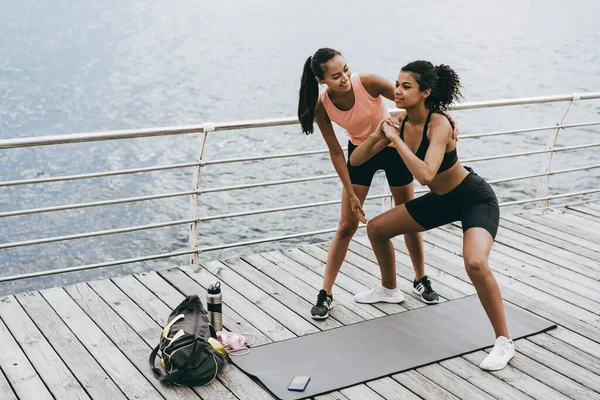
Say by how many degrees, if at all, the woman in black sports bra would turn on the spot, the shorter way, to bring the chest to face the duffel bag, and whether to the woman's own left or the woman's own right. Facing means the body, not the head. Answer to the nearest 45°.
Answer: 0° — they already face it

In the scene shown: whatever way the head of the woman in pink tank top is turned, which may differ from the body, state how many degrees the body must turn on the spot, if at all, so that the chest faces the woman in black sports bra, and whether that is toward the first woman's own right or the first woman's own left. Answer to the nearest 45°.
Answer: approximately 45° to the first woman's own left

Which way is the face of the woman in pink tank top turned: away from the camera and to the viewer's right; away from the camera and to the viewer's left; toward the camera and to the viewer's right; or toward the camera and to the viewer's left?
toward the camera and to the viewer's right

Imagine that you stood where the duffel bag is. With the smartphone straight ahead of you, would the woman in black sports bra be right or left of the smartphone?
left

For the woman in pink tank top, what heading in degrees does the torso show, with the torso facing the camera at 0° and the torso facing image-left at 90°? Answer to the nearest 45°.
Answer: approximately 0°

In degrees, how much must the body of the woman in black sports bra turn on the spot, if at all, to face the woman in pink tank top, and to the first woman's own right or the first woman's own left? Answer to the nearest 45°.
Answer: approximately 90° to the first woman's own right

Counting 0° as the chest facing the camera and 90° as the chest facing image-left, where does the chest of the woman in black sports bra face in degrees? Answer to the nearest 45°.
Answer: approximately 45°
